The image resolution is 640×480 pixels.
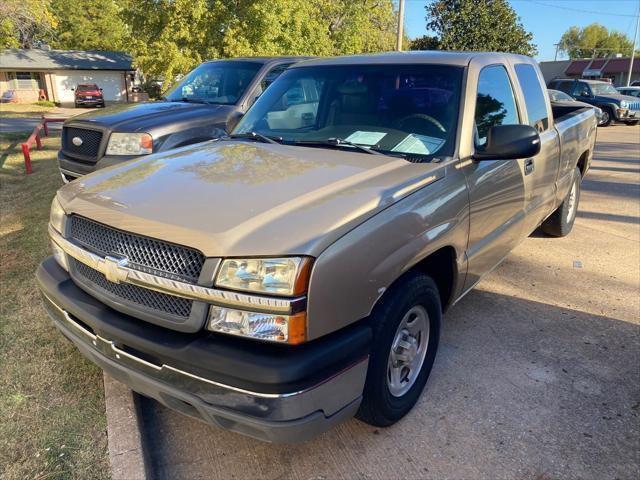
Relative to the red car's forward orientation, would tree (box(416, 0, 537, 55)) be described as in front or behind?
behind

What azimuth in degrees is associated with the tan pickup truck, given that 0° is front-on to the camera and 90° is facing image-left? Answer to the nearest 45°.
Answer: approximately 45°

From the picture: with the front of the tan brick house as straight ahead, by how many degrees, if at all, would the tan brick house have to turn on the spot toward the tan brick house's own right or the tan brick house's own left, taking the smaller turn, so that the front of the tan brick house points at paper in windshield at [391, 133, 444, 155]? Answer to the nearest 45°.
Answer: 0° — it already faces it

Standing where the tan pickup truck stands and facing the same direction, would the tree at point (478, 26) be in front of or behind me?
behind

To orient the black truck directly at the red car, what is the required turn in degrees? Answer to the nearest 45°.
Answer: approximately 135° to its right
